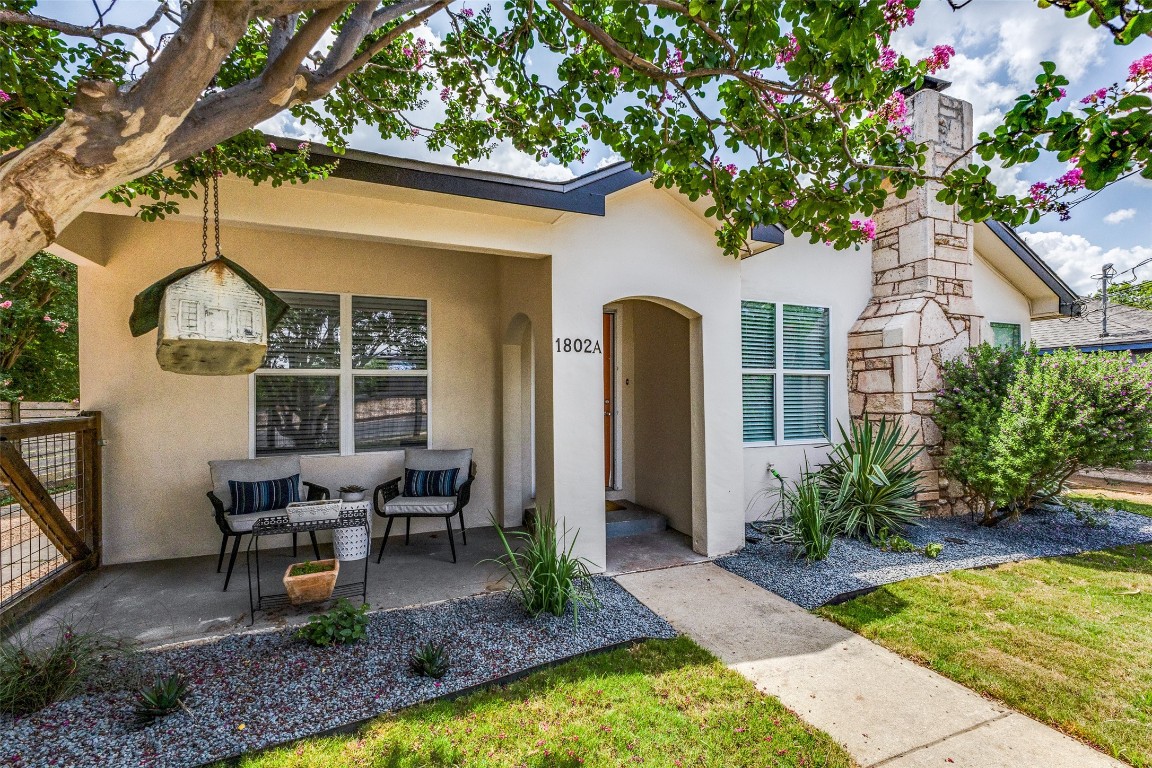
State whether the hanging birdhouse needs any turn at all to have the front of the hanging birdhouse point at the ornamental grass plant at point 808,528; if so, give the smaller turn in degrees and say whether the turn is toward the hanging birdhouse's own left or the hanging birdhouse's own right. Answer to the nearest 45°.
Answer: approximately 90° to the hanging birdhouse's own left

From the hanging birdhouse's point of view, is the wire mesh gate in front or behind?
behind

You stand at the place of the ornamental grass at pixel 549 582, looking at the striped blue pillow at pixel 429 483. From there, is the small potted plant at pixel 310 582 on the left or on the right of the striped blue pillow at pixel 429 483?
left

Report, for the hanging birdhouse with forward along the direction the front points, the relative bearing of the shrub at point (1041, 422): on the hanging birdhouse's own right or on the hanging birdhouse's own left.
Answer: on the hanging birdhouse's own left

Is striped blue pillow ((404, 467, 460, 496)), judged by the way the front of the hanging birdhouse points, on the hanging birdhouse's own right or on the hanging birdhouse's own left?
on the hanging birdhouse's own left

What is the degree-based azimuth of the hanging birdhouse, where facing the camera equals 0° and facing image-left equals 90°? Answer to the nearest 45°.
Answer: approximately 0°

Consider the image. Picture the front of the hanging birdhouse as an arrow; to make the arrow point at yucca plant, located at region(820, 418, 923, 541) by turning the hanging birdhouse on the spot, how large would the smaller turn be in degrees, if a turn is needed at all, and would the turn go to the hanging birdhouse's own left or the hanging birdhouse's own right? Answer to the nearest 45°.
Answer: approximately 90° to the hanging birdhouse's own left

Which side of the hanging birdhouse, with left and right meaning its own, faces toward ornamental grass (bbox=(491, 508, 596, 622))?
left
